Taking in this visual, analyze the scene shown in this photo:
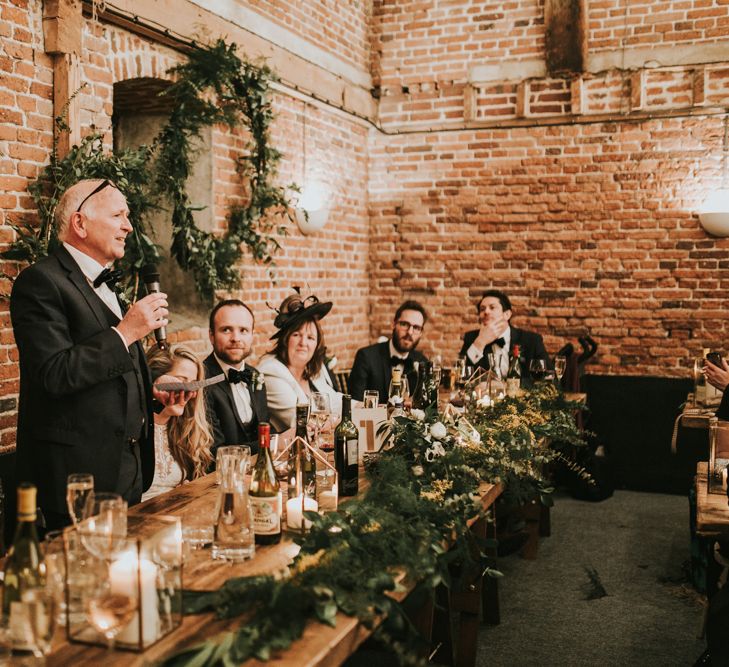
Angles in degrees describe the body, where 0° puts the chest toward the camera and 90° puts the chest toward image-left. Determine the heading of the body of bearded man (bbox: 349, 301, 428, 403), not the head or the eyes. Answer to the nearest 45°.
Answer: approximately 315°

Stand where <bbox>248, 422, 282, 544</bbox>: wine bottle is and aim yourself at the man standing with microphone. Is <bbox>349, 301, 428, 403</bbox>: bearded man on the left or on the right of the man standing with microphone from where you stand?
right

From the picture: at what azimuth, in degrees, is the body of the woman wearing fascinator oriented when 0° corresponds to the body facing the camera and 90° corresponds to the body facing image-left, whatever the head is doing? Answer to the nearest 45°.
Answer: approximately 315°

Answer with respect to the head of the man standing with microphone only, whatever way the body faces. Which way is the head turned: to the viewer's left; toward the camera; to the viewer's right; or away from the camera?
to the viewer's right

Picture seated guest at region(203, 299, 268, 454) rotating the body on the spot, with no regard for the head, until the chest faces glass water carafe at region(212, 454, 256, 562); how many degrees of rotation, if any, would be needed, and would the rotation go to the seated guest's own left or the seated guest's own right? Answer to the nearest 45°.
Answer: approximately 45° to the seated guest's own right
